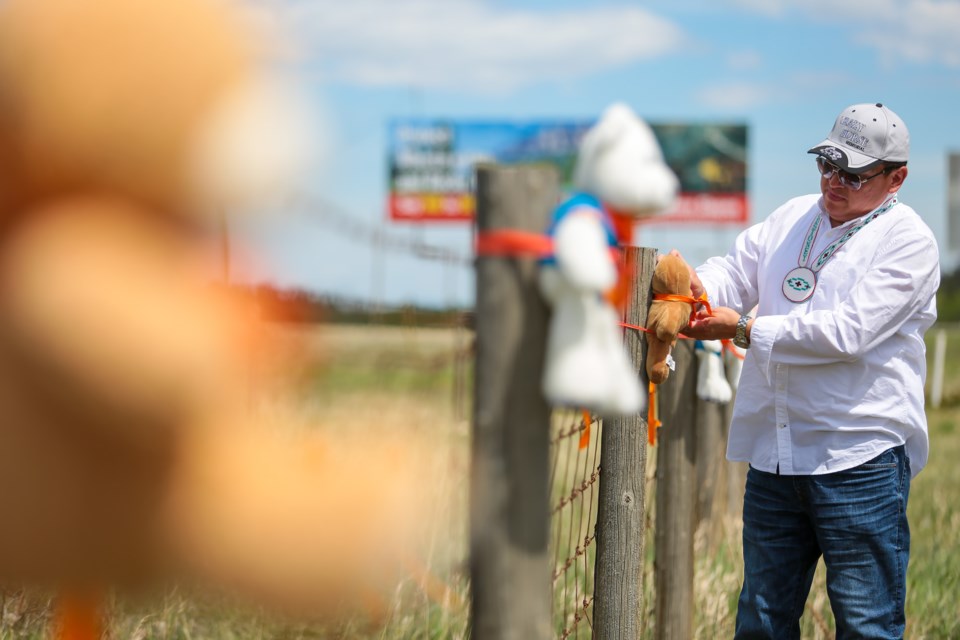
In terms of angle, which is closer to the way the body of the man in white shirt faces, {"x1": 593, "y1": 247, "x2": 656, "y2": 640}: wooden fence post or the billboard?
the wooden fence post

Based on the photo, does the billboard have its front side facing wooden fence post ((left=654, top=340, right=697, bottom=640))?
yes

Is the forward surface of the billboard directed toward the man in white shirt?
yes

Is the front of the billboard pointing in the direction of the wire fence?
yes

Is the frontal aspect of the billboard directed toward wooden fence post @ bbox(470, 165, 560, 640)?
yes

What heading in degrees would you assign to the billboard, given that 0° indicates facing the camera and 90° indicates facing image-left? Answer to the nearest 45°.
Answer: approximately 0°

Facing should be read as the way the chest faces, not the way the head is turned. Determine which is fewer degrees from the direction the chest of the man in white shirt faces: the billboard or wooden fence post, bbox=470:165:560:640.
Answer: the wooden fence post

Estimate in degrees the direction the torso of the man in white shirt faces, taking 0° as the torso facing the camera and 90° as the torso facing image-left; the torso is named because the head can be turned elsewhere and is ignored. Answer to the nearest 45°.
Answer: approximately 45°
